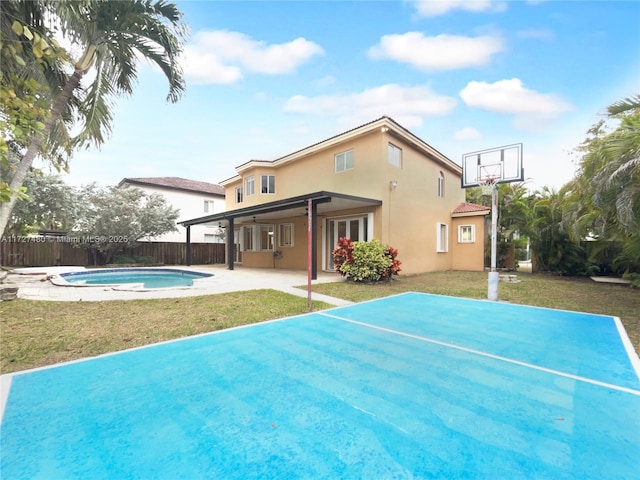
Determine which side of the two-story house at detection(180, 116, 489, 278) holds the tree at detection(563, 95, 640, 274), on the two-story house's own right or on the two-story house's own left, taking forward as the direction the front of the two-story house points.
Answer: on the two-story house's own right

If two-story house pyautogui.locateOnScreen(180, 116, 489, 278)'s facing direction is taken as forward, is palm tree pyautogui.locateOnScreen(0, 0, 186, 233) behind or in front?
behind

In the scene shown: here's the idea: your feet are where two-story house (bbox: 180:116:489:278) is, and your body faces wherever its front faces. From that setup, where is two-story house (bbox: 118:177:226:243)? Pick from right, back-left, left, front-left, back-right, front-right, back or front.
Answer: left

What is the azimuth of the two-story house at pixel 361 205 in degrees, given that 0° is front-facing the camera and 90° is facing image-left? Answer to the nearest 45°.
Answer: approximately 225°
